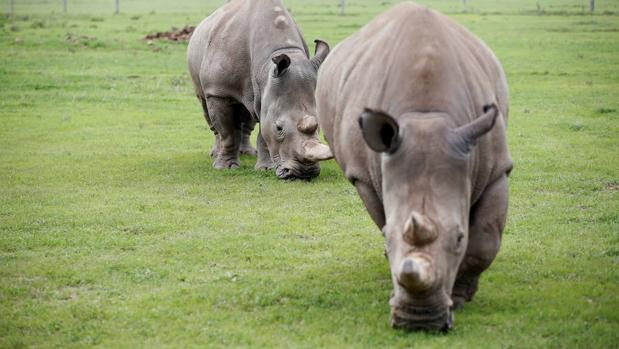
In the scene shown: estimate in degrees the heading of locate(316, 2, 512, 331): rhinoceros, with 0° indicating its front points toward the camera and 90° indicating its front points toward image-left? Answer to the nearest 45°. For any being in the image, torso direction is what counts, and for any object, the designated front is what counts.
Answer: approximately 0°

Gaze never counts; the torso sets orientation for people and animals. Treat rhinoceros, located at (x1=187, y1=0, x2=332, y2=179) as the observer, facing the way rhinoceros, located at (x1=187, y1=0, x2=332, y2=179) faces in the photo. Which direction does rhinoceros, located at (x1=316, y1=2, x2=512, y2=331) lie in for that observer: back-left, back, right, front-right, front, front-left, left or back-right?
front-right

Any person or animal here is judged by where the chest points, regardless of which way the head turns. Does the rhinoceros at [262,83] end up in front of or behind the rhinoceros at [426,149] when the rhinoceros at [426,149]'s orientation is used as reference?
behind

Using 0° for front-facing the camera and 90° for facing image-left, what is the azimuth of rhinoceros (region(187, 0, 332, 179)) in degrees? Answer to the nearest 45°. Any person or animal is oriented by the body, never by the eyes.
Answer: approximately 315°

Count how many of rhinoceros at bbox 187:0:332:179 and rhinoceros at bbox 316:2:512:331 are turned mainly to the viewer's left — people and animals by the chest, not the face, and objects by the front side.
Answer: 0
